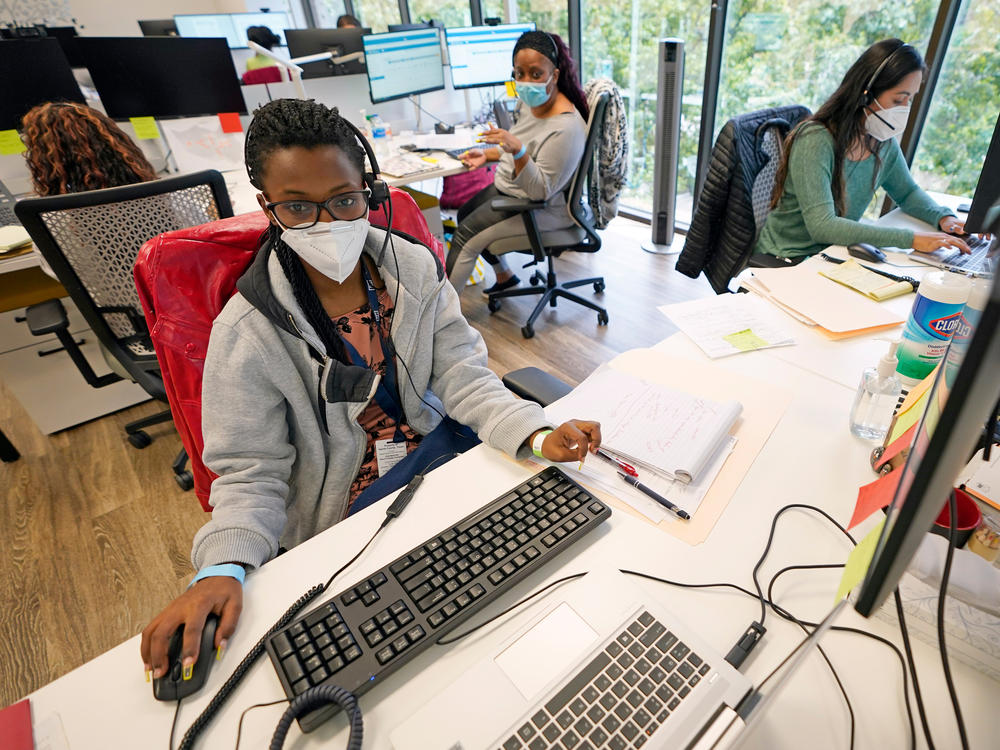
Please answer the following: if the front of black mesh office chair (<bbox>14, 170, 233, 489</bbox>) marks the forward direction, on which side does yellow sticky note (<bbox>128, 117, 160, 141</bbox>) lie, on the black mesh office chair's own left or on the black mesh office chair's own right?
on the black mesh office chair's own right

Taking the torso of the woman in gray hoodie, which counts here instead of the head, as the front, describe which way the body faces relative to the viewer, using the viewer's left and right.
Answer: facing the viewer and to the right of the viewer

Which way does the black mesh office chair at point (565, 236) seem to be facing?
to the viewer's left

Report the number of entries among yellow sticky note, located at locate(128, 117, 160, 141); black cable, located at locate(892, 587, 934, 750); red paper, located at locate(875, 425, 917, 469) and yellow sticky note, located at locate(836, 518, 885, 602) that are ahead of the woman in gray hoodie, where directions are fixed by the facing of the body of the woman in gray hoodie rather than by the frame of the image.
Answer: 3

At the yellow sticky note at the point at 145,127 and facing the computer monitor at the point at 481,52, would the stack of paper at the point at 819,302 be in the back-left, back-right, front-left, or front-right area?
front-right

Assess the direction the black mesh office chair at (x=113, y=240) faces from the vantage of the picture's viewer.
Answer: facing away from the viewer and to the left of the viewer

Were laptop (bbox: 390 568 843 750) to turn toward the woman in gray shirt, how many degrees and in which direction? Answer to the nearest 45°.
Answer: approximately 45° to its right

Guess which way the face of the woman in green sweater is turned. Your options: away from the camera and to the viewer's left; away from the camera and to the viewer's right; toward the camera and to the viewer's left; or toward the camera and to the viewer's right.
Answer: toward the camera and to the viewer's right

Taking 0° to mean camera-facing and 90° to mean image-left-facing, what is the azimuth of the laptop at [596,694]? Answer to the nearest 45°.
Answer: approximately 135°

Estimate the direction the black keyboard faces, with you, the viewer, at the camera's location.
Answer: facing away from the viewer and to the left of the viewer

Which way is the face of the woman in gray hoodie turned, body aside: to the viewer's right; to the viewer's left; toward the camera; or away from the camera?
toward the camera
